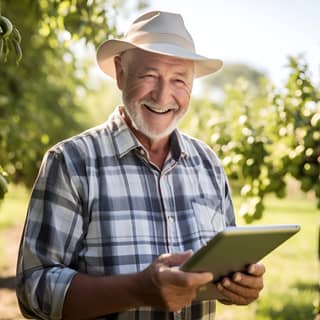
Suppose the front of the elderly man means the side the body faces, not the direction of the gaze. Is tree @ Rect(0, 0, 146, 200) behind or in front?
behind

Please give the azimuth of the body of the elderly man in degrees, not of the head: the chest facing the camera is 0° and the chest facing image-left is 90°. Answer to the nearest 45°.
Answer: approximately 315°
